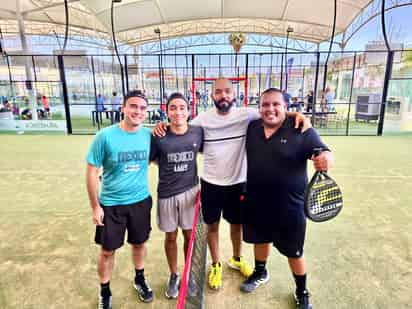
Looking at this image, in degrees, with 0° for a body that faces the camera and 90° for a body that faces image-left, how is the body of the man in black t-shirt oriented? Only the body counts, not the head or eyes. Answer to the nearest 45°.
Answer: approximately 0°

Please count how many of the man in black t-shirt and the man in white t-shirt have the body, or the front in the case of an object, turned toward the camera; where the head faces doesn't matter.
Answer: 2

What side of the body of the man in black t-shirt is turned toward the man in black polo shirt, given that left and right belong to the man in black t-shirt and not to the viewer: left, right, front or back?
left

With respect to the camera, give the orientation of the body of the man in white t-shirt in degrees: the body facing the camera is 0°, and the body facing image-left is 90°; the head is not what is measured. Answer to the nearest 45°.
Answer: approximately 0°
